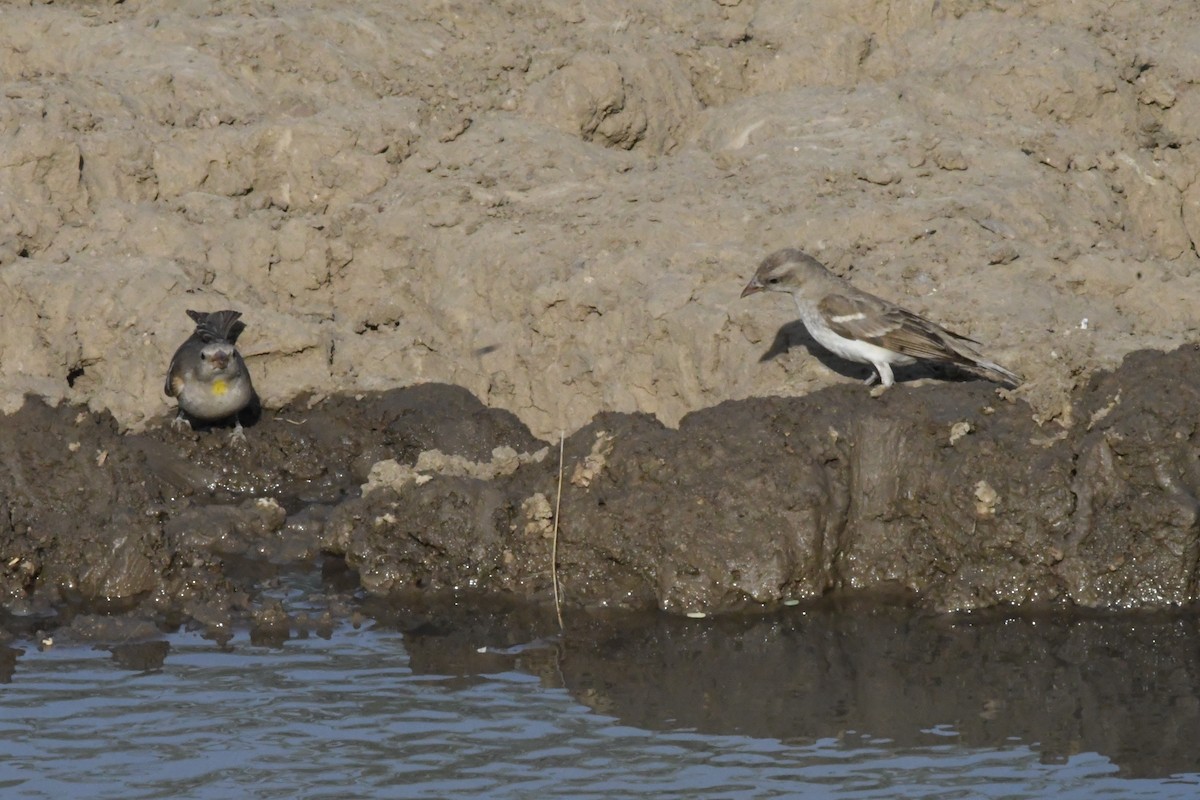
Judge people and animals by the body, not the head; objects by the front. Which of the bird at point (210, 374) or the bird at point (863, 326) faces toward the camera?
the bird at point (210, 374)

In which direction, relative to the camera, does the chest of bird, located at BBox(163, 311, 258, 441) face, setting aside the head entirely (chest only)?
toward the camera

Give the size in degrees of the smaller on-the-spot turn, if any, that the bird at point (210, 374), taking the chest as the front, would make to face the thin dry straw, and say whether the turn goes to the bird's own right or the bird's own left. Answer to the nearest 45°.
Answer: approximately 45° to the bird's own left

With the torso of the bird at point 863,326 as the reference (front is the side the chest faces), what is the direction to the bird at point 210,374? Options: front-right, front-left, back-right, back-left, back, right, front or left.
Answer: front

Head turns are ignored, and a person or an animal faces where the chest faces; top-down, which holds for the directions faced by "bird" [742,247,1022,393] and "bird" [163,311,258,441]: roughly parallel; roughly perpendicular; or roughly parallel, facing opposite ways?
roughly perpendicular

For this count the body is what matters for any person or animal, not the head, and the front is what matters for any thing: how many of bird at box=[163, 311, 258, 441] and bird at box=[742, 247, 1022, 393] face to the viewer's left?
1

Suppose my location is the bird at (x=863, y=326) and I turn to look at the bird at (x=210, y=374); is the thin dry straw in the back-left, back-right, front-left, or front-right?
front-left

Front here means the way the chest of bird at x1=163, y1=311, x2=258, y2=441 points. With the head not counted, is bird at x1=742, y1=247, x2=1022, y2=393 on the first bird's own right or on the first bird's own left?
on the first bird's own left

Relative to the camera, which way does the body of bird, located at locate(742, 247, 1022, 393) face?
to the viewer's left
